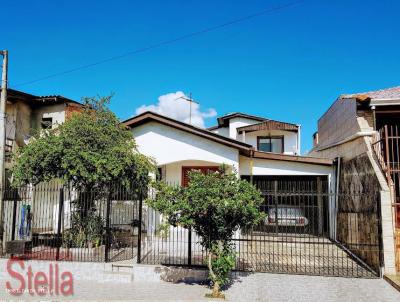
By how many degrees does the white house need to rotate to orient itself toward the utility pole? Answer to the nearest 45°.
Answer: approximately 45° to its right

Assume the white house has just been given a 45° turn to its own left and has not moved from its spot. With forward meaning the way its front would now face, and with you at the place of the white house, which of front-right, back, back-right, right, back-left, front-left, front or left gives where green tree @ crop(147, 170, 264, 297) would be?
front-right

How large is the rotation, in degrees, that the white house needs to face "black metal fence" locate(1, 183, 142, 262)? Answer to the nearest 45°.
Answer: approximately 45° to its right

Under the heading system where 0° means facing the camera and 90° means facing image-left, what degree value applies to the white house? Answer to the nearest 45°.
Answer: approximately 0°

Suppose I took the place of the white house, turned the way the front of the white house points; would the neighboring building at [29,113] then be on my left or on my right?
on my right

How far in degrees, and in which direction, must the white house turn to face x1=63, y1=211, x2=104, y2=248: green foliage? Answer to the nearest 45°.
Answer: approximately 45° to its right
